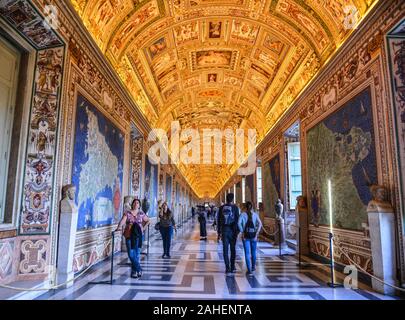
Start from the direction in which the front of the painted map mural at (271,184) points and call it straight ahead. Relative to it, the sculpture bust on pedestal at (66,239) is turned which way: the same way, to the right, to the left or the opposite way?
the opposite way

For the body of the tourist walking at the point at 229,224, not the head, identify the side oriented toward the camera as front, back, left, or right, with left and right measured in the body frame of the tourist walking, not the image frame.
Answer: back

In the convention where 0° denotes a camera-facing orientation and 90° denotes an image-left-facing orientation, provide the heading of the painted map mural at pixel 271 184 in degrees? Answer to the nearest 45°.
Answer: approximately 90°

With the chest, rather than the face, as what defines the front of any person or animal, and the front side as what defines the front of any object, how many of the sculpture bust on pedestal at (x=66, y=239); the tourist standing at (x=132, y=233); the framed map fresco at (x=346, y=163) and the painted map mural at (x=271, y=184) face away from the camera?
0

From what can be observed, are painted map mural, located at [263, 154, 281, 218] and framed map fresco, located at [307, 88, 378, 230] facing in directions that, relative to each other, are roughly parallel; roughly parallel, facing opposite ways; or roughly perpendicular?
roughly parallel

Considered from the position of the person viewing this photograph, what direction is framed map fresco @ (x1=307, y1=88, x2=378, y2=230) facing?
facing to the left of the viewer

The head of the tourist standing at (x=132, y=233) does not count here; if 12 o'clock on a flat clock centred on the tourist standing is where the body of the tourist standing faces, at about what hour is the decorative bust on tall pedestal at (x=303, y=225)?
The decorative bust on tall pedestal is roughly at 8 o'clock from the tourist standing.

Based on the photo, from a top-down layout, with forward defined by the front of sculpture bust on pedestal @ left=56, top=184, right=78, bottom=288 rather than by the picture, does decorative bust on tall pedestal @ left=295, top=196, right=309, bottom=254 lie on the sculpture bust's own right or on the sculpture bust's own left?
on the sculpture bust's own left

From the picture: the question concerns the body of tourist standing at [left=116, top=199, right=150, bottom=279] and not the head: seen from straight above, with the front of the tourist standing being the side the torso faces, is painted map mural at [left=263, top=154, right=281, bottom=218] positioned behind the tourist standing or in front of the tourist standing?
behind

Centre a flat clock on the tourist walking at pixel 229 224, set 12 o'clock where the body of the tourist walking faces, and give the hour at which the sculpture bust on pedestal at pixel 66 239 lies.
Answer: The sculpture bust on pedestal is roughly at 8 o'clock from the tourist walking.

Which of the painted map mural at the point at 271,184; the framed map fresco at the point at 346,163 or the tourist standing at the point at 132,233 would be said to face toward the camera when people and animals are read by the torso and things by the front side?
the tourist standing

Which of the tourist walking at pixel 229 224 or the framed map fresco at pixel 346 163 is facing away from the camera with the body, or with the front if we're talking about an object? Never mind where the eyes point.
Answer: the tourist walking

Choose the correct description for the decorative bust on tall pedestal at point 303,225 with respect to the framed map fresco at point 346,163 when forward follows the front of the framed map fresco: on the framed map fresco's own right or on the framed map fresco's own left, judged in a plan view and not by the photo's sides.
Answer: on the framed map fresco's own right

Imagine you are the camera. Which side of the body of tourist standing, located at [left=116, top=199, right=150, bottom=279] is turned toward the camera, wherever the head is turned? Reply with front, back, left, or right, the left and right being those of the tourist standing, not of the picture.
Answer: front

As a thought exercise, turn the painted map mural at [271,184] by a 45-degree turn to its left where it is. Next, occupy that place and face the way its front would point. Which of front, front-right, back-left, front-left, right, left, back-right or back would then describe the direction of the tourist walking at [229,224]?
front-left
